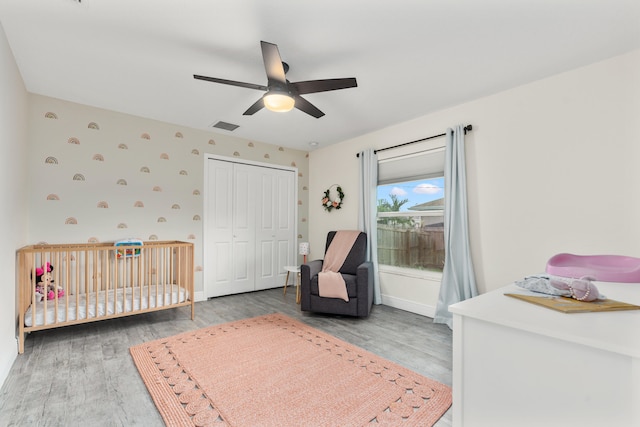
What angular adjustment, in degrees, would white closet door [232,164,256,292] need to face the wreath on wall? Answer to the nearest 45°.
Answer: approximately 45° to its left

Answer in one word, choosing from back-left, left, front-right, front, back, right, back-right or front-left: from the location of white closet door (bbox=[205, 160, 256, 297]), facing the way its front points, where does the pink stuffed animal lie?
right

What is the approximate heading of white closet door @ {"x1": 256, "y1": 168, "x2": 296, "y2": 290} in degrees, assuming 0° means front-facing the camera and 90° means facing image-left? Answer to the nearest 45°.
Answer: approximately 315°

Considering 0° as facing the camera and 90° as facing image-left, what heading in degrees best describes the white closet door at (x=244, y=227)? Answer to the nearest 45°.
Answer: approximately 315°

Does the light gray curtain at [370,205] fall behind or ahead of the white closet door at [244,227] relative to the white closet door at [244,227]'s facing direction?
ahead

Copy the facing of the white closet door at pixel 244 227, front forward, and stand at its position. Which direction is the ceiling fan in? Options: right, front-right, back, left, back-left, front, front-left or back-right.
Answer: front-right
